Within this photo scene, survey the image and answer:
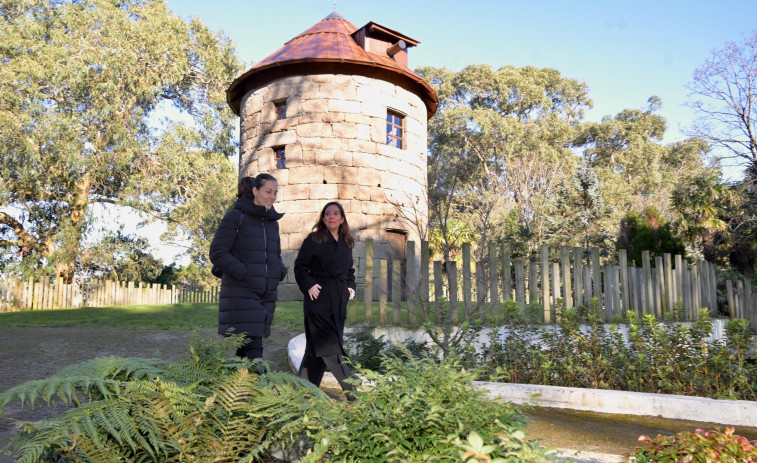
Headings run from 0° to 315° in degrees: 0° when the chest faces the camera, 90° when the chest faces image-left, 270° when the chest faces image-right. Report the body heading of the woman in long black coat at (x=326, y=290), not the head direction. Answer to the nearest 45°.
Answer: approximately 315°

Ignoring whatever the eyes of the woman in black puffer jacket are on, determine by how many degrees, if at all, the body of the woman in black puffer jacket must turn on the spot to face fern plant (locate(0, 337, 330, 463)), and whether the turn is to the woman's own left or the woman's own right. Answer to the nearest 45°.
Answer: approximately 45° to the woman's own right

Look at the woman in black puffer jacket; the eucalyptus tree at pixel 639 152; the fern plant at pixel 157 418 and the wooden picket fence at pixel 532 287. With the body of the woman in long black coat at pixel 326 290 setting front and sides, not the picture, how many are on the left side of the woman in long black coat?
2

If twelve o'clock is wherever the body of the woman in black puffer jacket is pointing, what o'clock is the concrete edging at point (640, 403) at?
The concrete edging is roughly at 11 o'clock from the woman in black puffer jacket.

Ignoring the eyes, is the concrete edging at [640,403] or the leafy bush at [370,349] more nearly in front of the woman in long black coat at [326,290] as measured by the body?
the concrete edging

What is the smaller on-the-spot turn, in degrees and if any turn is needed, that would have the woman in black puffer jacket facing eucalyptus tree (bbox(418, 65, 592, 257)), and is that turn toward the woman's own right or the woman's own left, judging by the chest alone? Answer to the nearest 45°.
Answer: approximately 90° to the woman's own left
